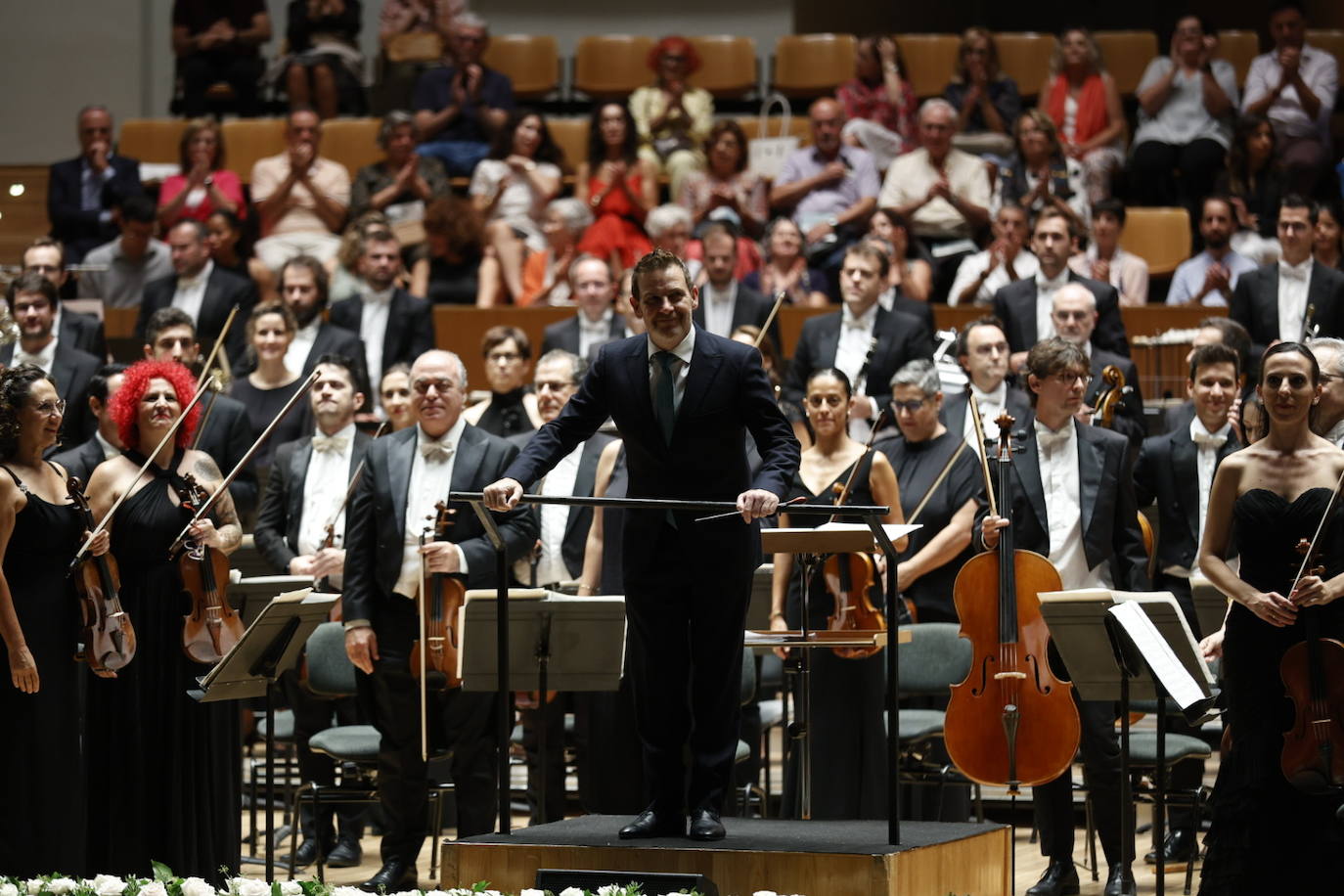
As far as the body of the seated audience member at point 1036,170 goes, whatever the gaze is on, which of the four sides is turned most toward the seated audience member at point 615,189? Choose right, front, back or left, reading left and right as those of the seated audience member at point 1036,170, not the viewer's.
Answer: right

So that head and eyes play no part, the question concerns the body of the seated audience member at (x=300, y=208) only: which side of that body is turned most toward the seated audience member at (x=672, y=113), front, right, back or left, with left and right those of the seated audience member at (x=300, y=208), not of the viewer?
left

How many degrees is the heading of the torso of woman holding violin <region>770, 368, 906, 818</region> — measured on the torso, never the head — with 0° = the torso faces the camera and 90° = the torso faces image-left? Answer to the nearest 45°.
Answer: approximately 0°

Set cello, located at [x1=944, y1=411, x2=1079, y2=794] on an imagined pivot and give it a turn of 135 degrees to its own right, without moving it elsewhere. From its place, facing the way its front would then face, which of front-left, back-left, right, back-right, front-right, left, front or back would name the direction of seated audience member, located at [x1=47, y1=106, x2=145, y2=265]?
front

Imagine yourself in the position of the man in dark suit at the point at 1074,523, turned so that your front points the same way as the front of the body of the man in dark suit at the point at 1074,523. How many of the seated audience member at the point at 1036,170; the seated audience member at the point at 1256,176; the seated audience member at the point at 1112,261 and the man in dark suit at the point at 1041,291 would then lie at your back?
4
